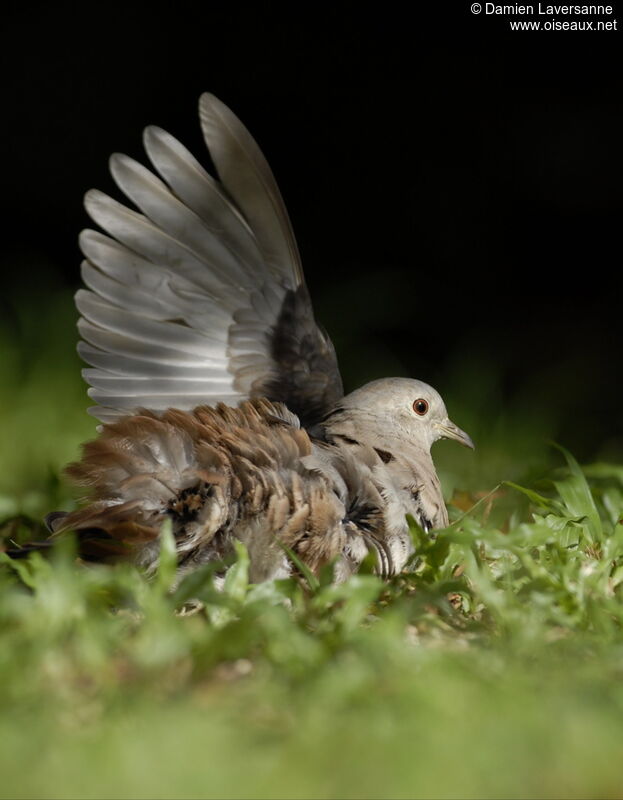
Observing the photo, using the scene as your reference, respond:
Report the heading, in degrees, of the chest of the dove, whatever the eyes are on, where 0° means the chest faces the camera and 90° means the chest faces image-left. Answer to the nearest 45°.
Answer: approximately 270°
